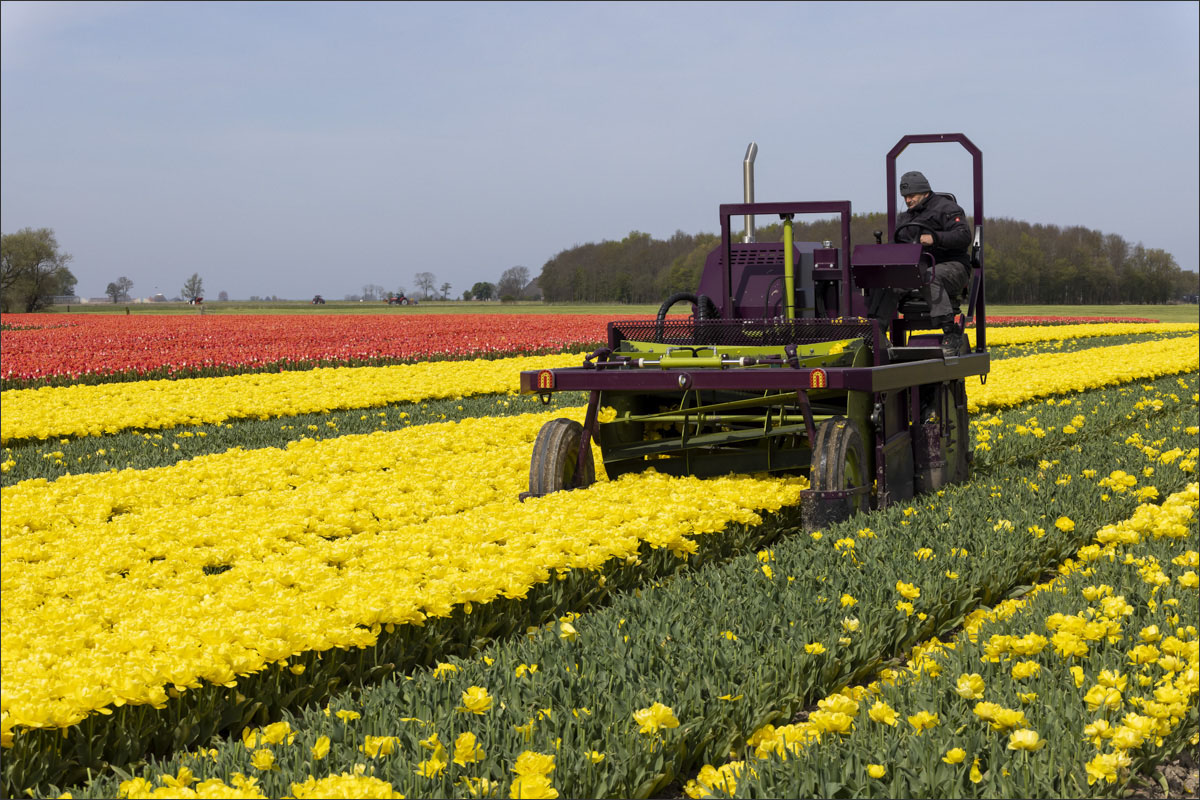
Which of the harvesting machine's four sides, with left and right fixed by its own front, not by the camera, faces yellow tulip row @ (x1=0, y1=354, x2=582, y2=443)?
right

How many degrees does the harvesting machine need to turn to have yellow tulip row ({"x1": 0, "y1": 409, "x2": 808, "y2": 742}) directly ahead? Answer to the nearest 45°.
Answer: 0° — it already faces it

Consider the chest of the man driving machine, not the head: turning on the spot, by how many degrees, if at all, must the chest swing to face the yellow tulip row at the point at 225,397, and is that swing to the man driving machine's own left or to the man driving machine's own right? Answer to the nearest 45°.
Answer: approximately 90° to the man driving machine's own right

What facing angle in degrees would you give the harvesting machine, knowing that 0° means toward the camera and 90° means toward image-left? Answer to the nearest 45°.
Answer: approximately 45°

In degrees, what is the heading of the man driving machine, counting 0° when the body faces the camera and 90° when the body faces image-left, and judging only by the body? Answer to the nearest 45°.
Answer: approximately 45°
